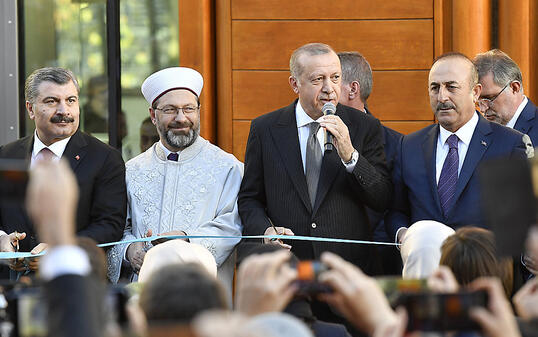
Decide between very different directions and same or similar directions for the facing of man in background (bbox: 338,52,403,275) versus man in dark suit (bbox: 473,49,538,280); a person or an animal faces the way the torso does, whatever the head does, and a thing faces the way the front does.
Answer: same or similar directions

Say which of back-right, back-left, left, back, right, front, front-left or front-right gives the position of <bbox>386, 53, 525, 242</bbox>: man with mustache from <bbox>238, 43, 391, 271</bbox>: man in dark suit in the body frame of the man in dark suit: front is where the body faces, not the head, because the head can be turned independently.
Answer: left

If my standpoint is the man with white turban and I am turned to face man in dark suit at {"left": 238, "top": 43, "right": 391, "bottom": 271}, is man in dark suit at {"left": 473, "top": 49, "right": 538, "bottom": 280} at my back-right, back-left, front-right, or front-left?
front-left

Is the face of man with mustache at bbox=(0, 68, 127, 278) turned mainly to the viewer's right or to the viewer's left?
to the viewer's right

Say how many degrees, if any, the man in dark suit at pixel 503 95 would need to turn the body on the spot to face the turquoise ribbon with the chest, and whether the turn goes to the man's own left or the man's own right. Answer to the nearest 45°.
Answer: approximately 45° to the man's own left

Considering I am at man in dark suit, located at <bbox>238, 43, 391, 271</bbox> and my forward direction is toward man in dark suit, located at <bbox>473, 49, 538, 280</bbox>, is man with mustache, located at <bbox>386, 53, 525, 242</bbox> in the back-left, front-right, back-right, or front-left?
front-right

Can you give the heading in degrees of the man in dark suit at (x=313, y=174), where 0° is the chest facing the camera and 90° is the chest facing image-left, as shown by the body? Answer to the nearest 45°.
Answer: approximately 0°

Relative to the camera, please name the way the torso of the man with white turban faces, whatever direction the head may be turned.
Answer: toward the camera

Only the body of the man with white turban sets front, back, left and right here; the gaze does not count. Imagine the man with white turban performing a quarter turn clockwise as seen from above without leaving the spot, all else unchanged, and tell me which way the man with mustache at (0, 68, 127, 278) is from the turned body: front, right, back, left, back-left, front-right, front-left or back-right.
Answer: front
